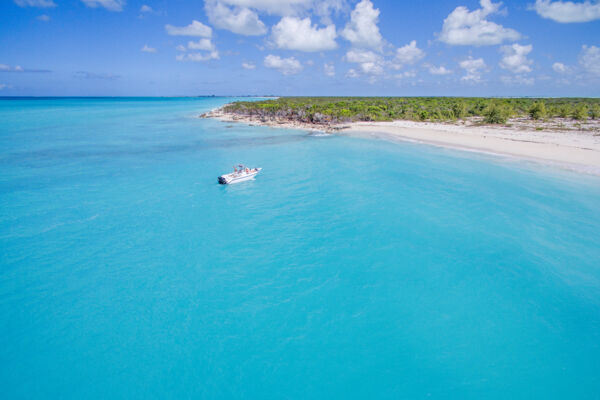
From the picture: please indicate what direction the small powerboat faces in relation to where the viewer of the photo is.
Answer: facing away from the viewer and to the right of the viewer
